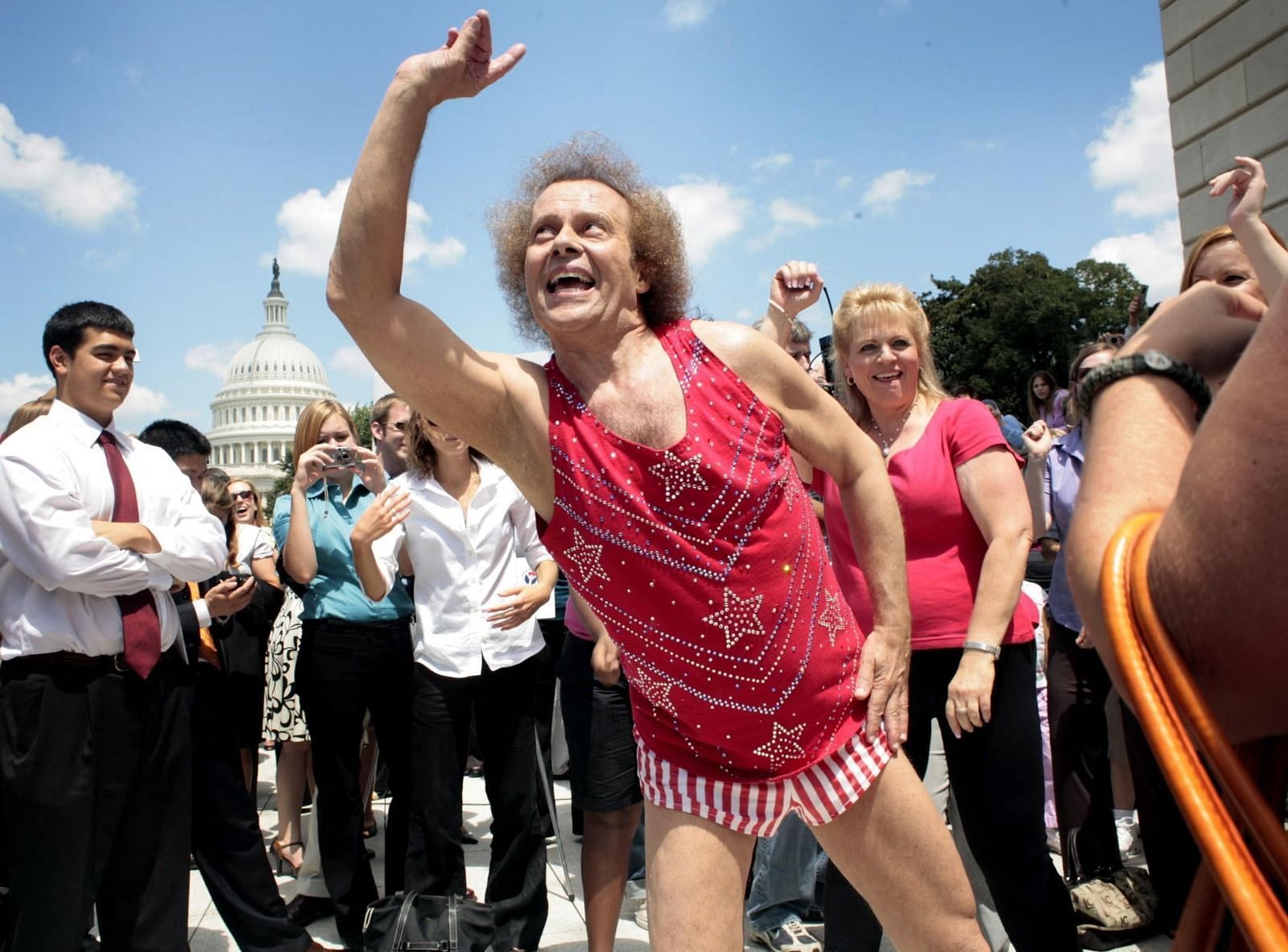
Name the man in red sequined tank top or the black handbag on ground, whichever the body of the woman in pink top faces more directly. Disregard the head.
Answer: the man in red sequined tank top

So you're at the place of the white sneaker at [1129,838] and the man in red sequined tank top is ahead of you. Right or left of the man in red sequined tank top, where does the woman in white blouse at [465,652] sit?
right

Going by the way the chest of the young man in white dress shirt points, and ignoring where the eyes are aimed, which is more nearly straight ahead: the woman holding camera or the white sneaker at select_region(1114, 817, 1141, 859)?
the white sneaker

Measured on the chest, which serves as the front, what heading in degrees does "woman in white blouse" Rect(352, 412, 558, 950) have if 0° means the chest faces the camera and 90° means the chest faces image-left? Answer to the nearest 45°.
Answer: approximately 0°

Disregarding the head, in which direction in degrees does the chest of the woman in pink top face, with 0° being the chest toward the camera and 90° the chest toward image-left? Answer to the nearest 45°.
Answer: approximately 45°
